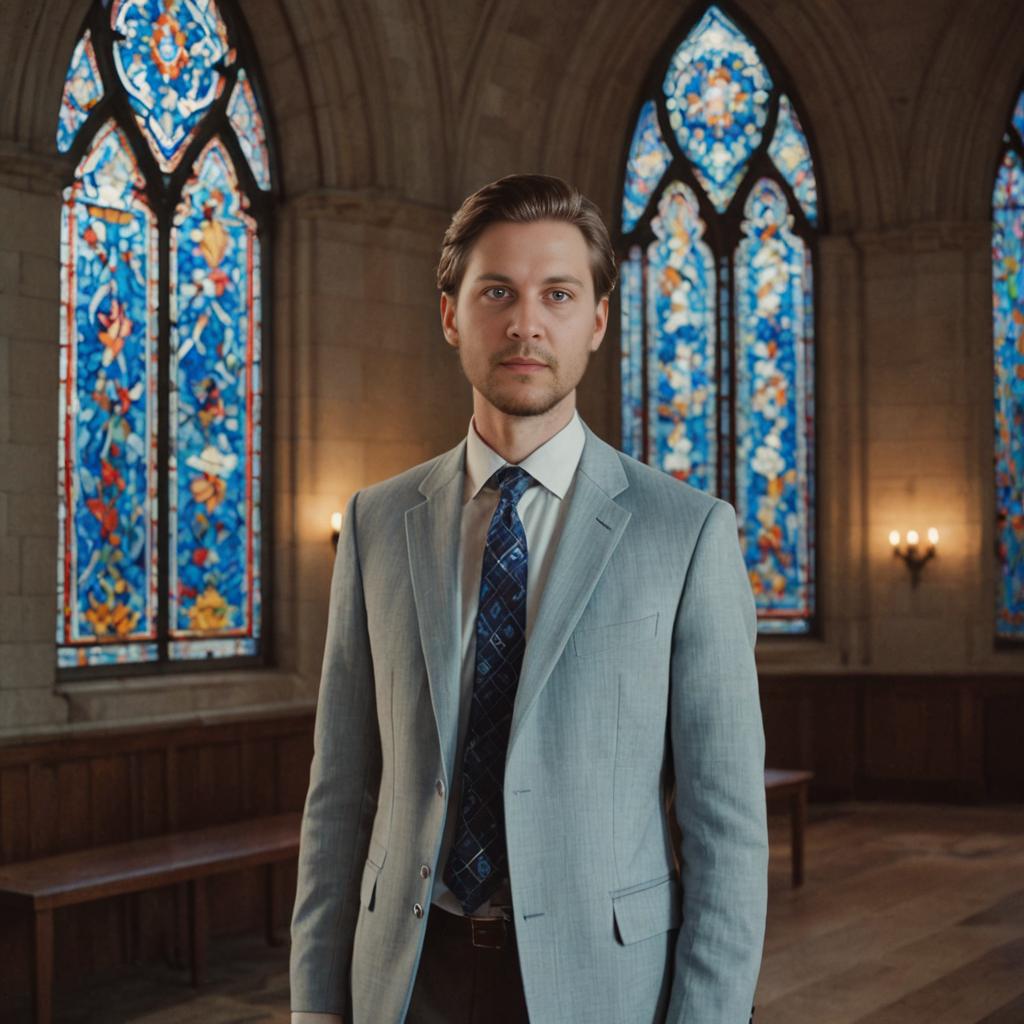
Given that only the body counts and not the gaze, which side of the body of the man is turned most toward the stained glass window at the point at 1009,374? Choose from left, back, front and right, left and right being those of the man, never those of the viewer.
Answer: back

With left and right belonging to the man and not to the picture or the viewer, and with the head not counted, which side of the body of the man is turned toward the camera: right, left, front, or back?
front

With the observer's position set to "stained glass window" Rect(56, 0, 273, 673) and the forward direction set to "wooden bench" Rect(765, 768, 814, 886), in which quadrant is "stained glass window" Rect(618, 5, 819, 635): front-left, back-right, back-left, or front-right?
front-left

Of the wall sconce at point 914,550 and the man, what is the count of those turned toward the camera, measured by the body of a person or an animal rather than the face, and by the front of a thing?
2

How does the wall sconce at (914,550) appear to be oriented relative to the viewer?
toward the camera

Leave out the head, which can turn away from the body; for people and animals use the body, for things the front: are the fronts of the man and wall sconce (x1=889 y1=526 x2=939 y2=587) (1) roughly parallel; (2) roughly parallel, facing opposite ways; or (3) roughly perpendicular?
roughly parallel

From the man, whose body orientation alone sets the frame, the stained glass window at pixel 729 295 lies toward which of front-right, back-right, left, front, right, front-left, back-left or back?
back
